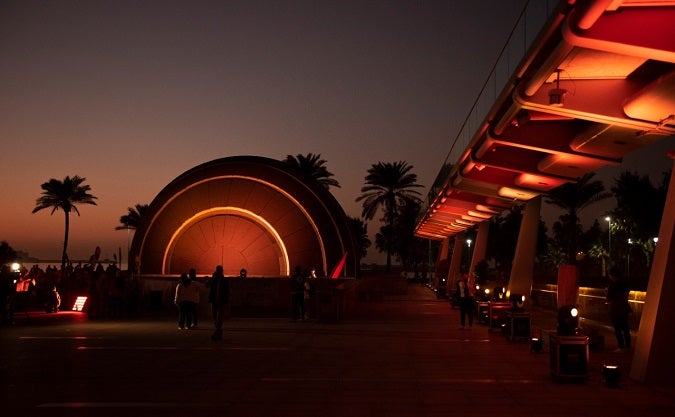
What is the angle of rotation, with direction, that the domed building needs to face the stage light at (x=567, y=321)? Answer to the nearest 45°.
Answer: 0° — it already faces it

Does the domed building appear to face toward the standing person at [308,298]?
yes

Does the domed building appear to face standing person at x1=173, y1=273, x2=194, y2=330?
yes

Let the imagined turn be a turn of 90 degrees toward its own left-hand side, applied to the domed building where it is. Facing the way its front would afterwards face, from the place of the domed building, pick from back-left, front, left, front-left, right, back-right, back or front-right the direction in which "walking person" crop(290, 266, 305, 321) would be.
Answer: right

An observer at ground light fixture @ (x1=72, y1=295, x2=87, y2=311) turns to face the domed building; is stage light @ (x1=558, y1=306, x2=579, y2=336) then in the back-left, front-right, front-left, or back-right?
back-right

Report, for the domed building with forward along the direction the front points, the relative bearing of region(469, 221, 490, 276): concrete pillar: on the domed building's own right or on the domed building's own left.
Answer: on the domed building's own left

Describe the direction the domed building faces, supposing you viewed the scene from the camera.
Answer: facing the viewer

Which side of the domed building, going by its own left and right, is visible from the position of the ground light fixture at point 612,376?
front

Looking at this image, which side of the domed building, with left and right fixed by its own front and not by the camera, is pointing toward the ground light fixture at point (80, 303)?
front
